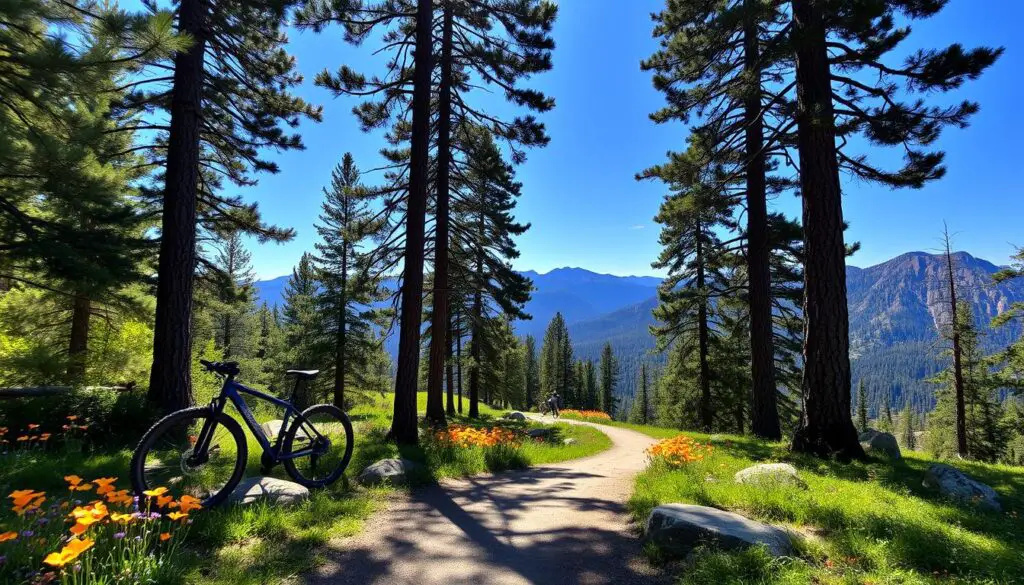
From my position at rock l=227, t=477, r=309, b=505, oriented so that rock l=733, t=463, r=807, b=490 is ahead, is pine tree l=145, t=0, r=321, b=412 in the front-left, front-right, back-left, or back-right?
back-left

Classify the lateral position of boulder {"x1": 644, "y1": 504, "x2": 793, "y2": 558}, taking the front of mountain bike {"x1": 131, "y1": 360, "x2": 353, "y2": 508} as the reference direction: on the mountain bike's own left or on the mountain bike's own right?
on the mountain bike's own left

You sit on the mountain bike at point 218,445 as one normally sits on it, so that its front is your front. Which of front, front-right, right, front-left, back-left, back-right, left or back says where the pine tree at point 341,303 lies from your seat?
back-right

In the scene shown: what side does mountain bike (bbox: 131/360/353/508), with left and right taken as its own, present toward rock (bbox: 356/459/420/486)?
back

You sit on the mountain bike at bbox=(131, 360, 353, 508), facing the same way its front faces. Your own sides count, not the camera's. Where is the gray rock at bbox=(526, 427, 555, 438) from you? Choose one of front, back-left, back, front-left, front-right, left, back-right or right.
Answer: back

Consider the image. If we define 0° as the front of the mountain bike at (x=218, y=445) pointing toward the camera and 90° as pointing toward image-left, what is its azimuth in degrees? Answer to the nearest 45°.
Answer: approximately 45°
